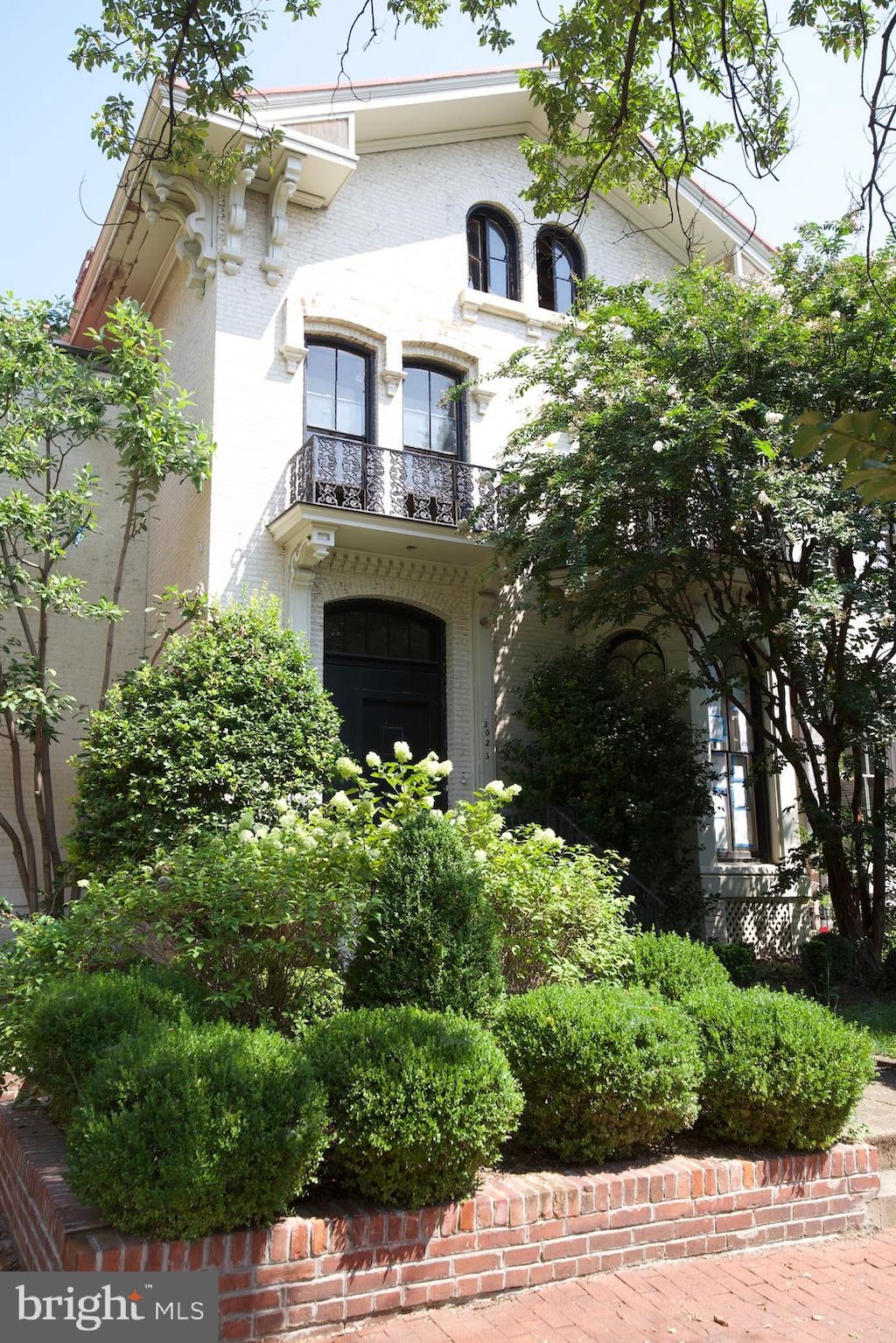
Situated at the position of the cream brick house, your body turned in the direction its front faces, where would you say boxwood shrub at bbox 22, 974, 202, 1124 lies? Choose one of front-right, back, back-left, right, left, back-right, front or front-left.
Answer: front-right

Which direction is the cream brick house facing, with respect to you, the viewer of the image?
facing the viewer and to the right of the viewer

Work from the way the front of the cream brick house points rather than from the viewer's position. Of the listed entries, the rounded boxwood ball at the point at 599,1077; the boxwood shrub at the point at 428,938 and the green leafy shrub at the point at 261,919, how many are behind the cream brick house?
0

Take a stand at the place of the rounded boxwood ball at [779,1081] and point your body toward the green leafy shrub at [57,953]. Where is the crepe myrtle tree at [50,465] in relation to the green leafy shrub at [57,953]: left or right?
right

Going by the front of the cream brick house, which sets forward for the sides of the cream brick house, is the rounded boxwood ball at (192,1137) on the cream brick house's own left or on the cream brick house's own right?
on the cream brick house's own right

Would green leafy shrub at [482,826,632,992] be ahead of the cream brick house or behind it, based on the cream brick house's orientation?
ahead

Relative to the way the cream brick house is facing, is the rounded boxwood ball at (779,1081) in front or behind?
in front

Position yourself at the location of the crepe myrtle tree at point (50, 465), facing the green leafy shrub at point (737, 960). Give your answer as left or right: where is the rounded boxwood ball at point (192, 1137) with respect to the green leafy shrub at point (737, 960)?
right

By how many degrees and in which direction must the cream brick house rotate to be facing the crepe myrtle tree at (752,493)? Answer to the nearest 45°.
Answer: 0° — it already faces it

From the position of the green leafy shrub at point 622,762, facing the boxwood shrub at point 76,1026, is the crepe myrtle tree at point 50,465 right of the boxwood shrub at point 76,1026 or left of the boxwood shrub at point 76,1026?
right

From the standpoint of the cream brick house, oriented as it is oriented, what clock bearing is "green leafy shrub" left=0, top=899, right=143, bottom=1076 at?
The green leafy shrub is roughly at 2 o'clock from the cream brick house.

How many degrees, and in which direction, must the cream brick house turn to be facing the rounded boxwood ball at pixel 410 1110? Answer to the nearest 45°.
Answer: approximately 45° to its right
